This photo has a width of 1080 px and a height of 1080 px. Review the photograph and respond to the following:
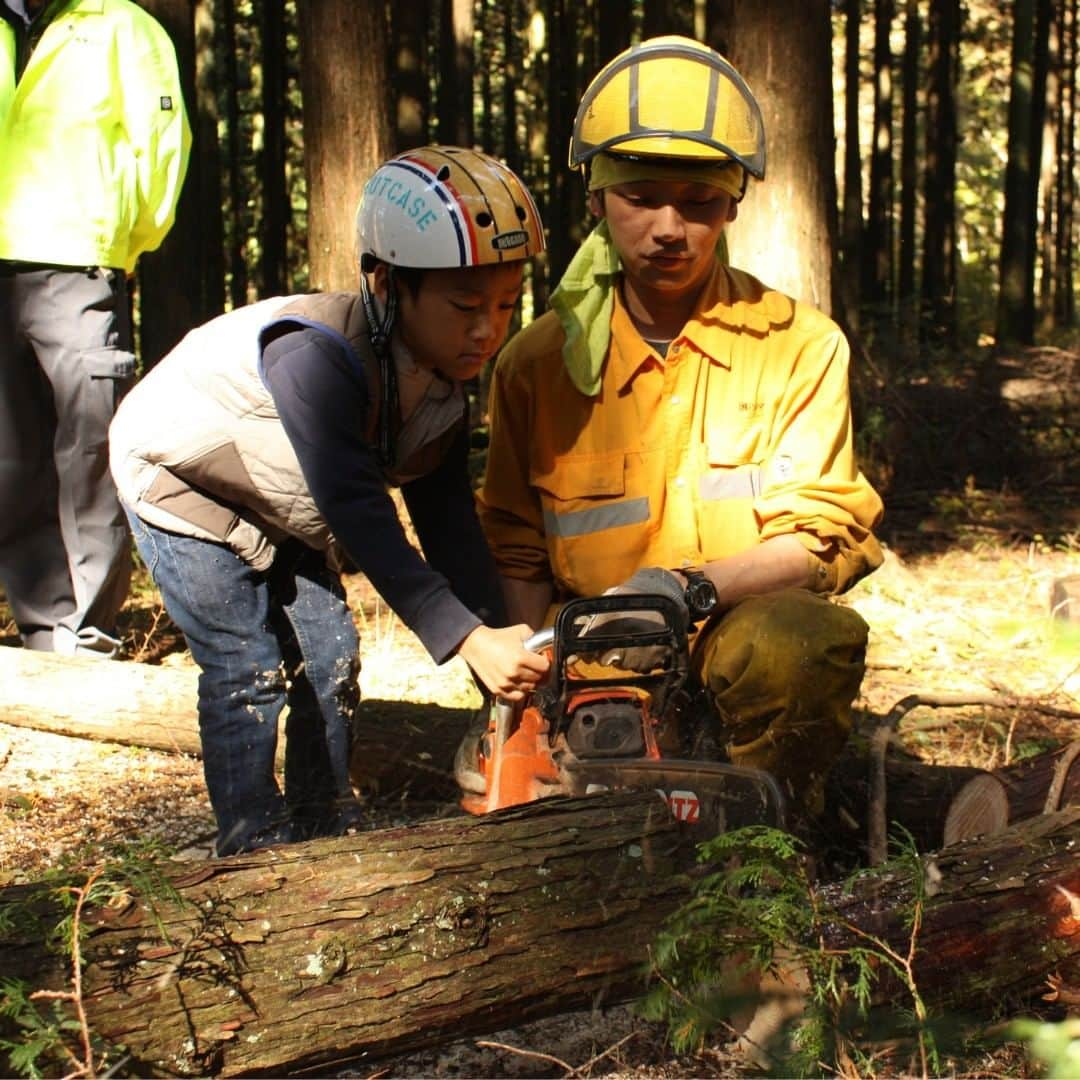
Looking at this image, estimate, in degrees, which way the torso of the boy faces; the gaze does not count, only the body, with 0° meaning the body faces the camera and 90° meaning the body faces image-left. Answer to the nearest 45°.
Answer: approximately 315°

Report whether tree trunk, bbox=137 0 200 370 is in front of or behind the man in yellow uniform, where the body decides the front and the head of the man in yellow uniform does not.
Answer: behind

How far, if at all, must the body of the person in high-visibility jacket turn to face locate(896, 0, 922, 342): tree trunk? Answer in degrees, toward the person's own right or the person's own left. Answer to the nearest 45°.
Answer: approximately 135° to the person's own left

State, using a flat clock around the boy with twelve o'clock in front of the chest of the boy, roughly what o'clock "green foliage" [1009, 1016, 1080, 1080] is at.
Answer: The green foliage is roughly at 1 o'clock from the boy.

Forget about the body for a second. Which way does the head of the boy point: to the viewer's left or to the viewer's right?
to the viewer's right

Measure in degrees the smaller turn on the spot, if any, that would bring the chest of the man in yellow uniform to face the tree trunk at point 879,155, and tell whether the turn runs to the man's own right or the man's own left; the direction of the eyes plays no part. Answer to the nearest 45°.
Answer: approximately 180°

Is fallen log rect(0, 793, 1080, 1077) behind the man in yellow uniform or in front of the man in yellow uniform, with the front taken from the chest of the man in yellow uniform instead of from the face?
in front

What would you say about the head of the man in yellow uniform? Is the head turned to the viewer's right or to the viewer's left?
to the viewer's left
